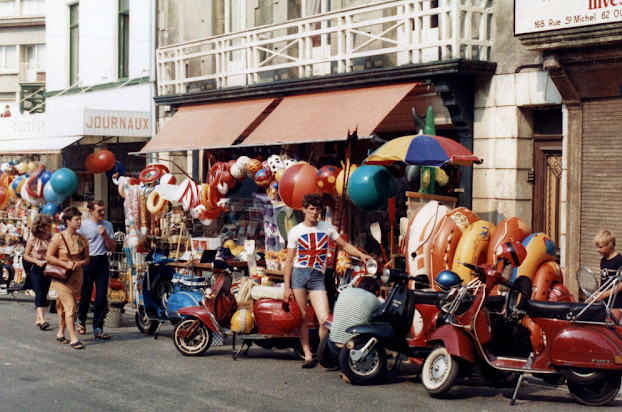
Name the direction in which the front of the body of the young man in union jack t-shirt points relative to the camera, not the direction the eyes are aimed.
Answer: toward the camera

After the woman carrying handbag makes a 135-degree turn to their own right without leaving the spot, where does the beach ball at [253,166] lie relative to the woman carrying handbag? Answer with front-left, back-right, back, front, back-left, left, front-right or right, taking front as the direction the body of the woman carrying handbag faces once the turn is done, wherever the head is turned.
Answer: back-right

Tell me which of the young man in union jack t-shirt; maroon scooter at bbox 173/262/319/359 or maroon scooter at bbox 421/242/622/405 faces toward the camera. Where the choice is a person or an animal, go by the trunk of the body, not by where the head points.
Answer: the young man in union jack t-shirt

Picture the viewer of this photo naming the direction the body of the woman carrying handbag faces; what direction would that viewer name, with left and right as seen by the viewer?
facing the viewer and to the right of the viewer

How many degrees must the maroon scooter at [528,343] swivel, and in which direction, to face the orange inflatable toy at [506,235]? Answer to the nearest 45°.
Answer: approximately 90° to its right

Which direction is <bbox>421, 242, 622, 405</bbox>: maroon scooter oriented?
to the viewer's left

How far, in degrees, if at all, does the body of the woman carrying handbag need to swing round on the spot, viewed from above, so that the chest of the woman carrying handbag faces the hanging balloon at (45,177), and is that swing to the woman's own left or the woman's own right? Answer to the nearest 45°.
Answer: approximately 135° to the woman's own left

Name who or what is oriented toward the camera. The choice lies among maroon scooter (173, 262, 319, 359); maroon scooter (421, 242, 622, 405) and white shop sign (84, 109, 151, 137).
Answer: the white shop sign

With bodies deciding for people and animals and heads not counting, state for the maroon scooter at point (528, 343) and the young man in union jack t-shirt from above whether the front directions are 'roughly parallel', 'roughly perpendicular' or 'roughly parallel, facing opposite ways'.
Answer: roughly perpendicular

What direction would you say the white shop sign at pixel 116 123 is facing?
toward the camera

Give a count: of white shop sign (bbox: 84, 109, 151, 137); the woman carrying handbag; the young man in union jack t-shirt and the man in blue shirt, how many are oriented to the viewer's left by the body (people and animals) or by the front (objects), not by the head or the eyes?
0

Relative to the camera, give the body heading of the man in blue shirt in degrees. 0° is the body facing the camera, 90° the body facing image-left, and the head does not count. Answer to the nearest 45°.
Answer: approximately 315°

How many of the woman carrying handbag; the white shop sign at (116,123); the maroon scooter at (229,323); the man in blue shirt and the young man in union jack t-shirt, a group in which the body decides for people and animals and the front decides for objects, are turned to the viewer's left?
1

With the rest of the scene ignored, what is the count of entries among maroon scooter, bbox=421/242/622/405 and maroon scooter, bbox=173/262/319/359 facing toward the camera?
0

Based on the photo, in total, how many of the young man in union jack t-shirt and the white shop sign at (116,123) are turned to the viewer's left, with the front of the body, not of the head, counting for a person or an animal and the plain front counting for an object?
0

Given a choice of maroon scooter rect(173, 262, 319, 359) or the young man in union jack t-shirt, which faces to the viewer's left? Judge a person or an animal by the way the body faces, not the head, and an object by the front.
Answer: the maroon scooter

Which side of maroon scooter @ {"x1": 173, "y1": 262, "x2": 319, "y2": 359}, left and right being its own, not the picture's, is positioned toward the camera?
left

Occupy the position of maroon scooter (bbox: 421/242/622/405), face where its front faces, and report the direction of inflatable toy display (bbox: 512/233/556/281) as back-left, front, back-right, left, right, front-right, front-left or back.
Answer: right

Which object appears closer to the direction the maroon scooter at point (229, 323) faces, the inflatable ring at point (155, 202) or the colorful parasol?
the inflatable ring
